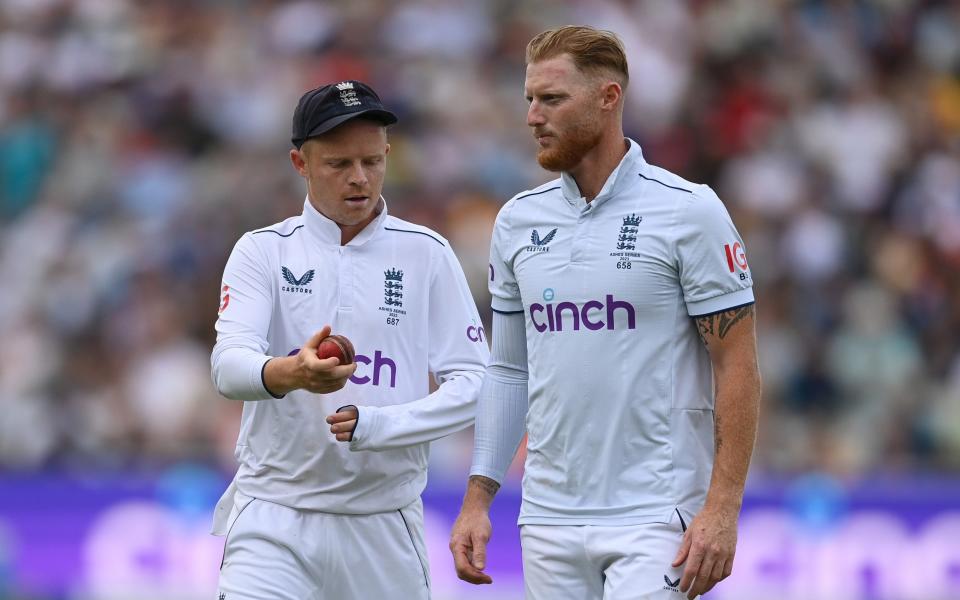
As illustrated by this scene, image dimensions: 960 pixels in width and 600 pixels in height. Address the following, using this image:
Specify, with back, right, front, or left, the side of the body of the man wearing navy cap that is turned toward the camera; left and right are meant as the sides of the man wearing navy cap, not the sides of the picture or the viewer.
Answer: front

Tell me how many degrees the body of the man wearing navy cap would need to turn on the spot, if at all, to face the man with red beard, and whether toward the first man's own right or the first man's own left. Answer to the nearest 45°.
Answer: approximately 45° to the first man's own left

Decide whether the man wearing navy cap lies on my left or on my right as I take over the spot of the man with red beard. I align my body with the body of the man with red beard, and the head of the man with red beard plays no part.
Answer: on my right

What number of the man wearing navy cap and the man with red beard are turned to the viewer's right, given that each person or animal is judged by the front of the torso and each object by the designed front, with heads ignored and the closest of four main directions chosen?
0
